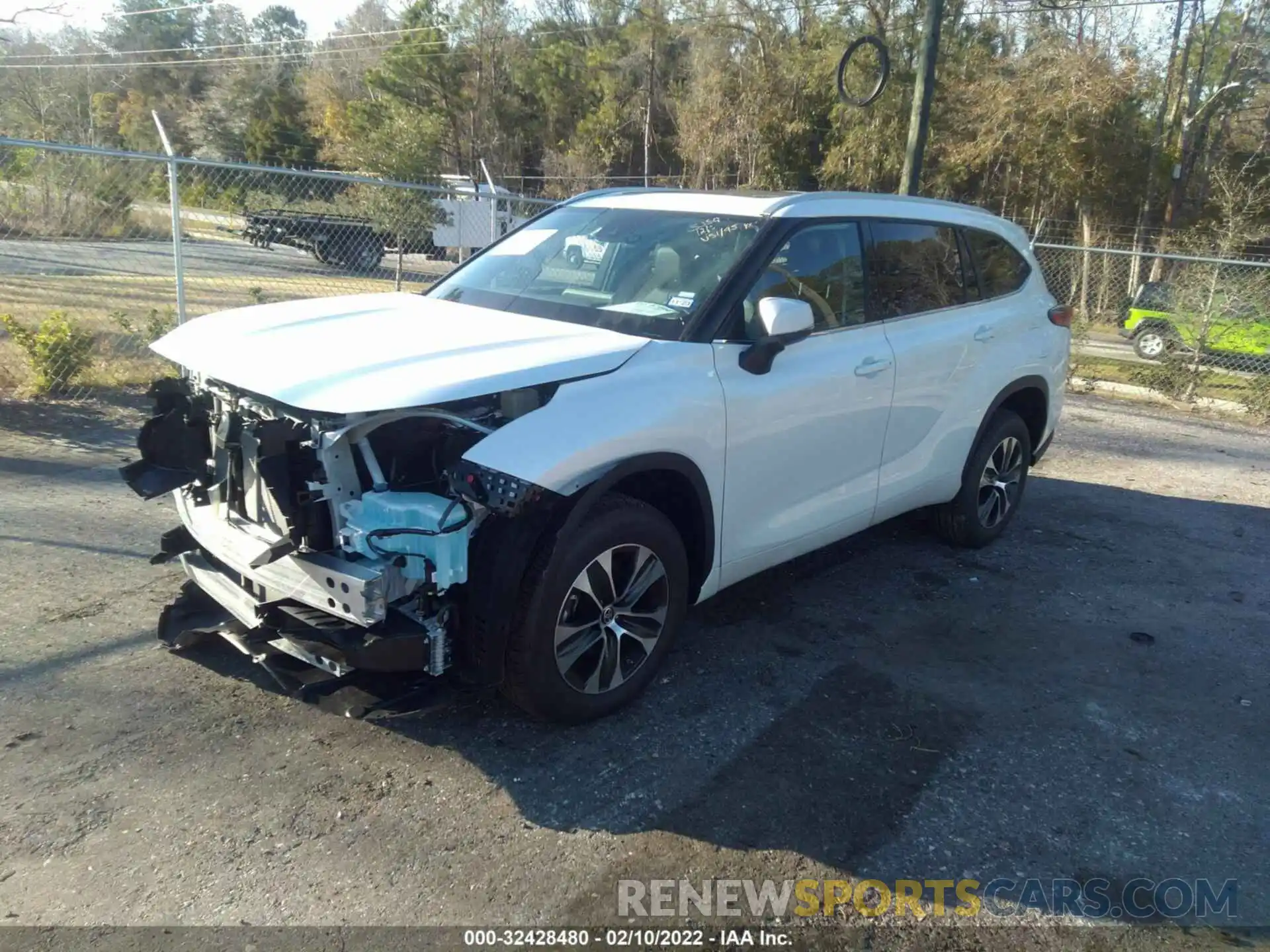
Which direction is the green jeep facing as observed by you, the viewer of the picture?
facing to the right of the viewer

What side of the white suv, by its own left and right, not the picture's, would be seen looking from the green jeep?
back

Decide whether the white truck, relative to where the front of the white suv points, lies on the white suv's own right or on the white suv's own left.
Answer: on the white suv's own right

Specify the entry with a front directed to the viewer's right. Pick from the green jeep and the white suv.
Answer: the green jeep

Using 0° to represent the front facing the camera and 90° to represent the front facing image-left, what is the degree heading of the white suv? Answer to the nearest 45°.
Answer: approximately 45°

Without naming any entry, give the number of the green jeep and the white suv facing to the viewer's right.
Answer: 1

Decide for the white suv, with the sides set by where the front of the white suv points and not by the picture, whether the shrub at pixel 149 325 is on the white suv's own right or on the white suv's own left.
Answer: on the white suv's own right
